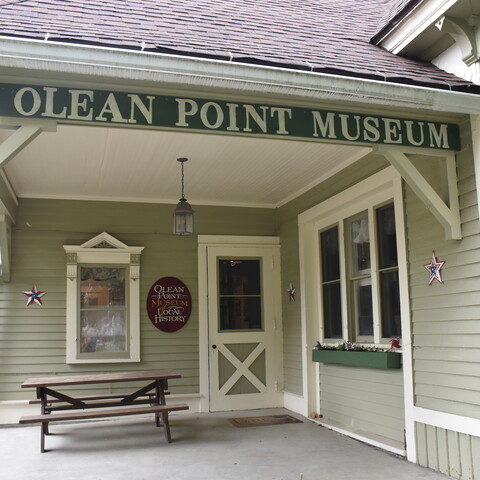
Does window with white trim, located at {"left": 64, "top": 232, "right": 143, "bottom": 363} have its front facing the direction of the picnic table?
yes

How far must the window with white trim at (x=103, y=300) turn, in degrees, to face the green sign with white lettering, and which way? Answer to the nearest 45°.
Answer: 0° — it already faces it

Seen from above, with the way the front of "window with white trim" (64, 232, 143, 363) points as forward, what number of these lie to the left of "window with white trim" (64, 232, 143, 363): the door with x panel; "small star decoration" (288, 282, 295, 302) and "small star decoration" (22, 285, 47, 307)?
2

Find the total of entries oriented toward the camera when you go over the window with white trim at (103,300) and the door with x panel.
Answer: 2

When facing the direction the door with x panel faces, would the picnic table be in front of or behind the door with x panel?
in front

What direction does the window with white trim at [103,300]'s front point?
toward the camera

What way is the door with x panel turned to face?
toward the camera

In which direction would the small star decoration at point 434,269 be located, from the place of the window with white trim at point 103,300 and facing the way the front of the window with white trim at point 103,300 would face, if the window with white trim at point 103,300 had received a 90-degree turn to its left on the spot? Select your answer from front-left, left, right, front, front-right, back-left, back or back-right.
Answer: front-right

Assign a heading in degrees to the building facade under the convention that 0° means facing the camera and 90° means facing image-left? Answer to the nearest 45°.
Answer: approximately 0°

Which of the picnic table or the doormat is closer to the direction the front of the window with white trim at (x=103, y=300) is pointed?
the picnic table

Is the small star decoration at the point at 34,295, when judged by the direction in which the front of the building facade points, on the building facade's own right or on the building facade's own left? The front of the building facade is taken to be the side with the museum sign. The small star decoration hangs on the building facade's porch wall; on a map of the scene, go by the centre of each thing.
on the building facade's own right

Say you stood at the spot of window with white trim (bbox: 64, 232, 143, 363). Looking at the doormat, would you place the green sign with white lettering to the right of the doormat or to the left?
right

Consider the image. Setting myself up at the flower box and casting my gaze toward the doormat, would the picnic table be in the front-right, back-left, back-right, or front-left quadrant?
front-left
